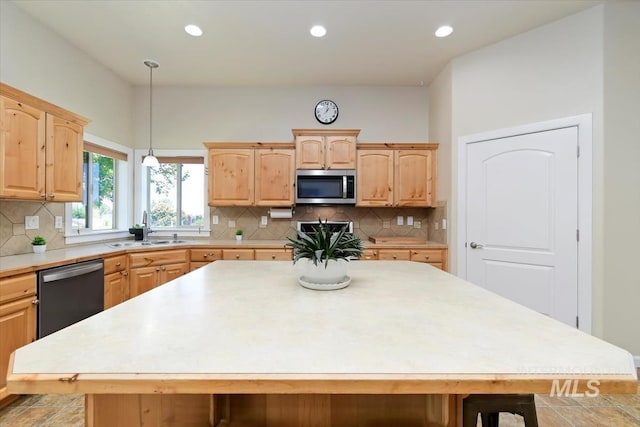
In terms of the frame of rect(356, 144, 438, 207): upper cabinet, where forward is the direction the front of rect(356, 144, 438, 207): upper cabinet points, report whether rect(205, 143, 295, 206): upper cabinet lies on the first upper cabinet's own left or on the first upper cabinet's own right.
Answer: on the first upper cabinet's own right

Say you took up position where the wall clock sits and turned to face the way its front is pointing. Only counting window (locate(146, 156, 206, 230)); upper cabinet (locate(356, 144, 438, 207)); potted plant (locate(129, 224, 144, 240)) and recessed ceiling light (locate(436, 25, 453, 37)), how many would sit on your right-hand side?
2

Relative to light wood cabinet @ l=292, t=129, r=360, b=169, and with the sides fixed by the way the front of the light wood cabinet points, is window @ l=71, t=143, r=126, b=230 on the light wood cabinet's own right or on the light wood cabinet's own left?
on the light wood cabinet's own right

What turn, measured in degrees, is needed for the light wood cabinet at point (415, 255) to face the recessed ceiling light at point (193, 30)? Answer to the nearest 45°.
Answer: approximately 45° to its right

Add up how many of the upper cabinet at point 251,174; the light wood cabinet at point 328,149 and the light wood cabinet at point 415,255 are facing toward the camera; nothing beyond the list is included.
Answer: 3

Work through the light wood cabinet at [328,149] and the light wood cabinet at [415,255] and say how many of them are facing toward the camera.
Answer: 2

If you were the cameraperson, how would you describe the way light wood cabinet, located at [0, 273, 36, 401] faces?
facing the viewer and to the right of the viewer

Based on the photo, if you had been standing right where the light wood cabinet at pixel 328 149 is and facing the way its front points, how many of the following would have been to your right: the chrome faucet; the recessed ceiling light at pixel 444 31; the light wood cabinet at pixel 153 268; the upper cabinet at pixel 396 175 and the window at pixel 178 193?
3

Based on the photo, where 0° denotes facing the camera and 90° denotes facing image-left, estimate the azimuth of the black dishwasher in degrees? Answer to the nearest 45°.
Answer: approximately 315°

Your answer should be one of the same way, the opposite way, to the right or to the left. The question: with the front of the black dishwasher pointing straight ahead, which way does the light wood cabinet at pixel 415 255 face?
to the right

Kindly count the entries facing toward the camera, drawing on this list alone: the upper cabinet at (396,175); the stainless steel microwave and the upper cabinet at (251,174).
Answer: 3

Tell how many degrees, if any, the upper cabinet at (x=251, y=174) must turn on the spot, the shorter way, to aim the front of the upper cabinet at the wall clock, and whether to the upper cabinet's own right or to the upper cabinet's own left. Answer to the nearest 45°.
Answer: approximately 90° to the upper cabinet's own left

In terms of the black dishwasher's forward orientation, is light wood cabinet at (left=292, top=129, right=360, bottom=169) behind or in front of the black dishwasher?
in front
